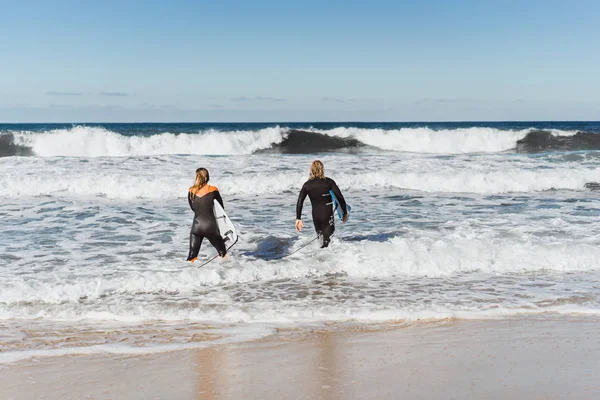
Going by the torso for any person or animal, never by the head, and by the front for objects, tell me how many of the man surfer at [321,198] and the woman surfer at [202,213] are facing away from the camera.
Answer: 2

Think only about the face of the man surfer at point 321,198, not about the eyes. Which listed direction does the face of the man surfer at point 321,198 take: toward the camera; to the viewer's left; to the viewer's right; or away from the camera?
away from the camera

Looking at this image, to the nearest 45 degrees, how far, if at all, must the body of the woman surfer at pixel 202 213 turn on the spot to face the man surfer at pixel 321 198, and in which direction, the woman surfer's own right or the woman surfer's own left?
approximately 90° to the woman surfer's own right

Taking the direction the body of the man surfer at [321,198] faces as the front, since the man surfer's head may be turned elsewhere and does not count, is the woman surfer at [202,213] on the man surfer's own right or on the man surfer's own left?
on the man surfer's own left

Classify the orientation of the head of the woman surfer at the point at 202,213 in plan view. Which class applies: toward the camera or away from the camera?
away from the camera

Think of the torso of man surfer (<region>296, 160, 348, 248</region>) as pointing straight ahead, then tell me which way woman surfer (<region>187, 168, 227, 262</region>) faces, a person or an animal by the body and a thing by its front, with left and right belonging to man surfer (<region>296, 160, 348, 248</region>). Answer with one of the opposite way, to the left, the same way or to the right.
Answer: the same way

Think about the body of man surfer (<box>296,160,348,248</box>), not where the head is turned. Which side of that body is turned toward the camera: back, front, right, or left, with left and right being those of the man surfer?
back

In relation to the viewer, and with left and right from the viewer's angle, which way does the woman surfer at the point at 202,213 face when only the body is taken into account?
facing away from the viewer
